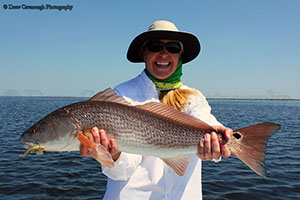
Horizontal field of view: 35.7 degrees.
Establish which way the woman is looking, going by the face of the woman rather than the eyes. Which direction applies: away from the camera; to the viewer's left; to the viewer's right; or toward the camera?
toward the camera

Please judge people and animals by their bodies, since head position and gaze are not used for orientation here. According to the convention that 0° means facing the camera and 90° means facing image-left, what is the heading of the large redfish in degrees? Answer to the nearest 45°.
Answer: approximately 90°

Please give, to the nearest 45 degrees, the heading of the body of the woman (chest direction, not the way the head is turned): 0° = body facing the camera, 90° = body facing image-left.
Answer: approximately 0°
